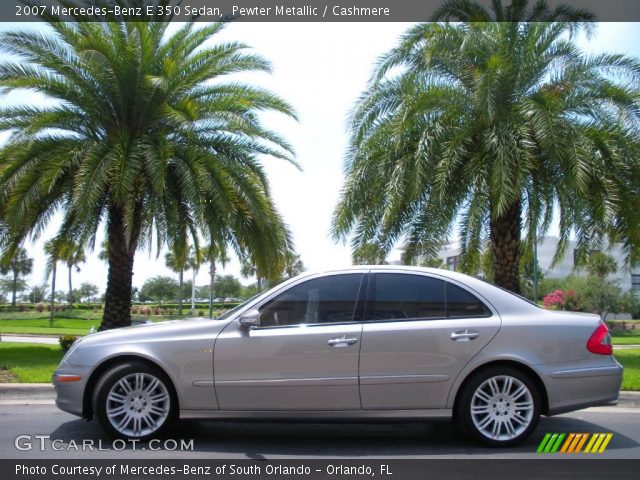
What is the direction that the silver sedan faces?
to the viewer's left

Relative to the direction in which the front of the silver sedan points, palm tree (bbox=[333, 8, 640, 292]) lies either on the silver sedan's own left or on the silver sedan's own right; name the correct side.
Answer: on the silver sedan's own right

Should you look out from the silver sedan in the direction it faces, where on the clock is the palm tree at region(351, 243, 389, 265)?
The palm tree is roughly at 3 o'clock from the silver sedan.

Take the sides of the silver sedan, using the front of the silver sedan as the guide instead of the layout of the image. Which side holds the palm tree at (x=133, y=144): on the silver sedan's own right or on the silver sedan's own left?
on the silver sedan's own right
